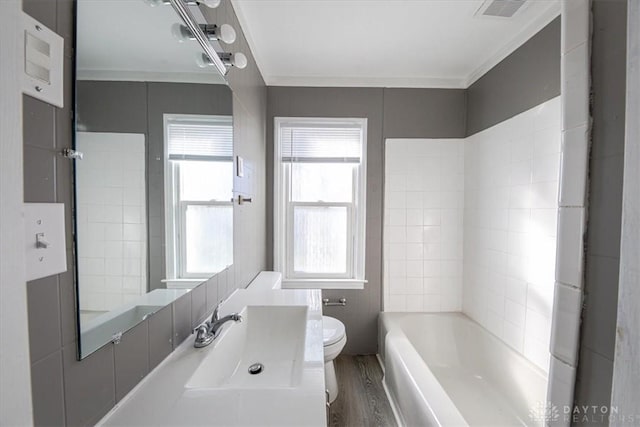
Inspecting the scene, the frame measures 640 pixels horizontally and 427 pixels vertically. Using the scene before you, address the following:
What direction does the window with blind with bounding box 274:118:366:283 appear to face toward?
toward the camera

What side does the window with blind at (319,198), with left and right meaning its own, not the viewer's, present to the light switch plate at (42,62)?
front

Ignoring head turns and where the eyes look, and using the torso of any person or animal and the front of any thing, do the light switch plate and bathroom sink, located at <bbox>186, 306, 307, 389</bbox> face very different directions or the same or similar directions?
same or similar directions

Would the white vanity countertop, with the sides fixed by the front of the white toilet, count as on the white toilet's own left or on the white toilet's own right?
on the white toilet's own right

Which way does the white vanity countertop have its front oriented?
to the viewer's right

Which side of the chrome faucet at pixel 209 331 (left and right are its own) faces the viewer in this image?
right

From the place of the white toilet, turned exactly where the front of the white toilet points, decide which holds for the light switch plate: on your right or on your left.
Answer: on your right

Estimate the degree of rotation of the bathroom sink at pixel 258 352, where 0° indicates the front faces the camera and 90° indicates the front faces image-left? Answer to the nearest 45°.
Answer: approximately 270°

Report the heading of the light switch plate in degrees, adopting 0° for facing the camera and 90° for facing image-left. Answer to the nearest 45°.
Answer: approximately 315°
